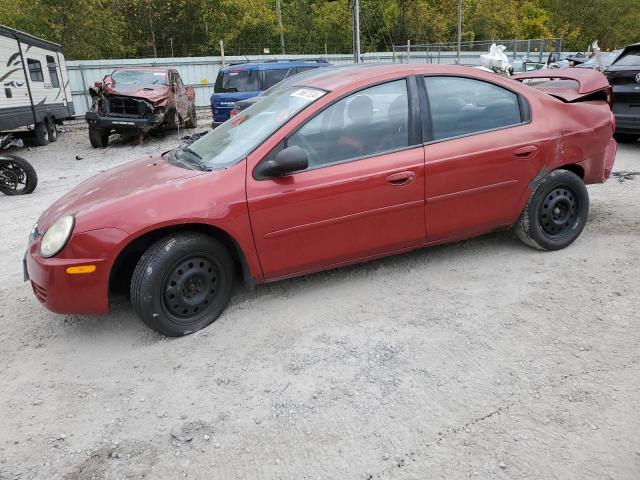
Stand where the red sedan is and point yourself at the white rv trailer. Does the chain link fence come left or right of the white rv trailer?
right

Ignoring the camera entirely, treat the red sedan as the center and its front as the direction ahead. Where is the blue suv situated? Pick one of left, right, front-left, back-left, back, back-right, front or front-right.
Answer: back-right

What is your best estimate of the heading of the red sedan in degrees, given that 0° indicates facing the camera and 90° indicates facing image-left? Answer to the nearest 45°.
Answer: approximately 45°

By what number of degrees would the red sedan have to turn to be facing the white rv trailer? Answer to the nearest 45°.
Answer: approximately 90° to its right

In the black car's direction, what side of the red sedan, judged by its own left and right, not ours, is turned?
back
